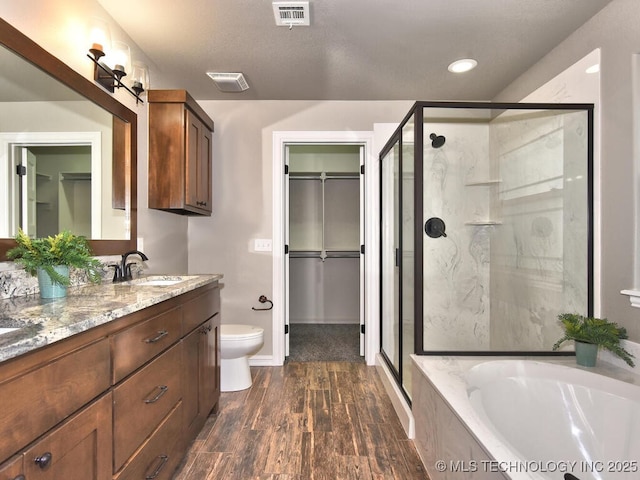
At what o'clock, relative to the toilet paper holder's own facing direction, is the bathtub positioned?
The bathtub is roughly at 11 o'clock from the toilet paper holder.

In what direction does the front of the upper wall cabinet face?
to the viewer's right

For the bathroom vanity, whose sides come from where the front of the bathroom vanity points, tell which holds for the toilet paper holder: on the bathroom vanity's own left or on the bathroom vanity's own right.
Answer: on the bathroom vanity's own left

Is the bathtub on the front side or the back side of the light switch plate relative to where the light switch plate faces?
on the front side

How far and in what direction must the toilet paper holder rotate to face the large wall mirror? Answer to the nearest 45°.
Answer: approximately 45° to its right

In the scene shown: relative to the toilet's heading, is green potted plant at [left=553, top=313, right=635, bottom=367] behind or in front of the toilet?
in front
